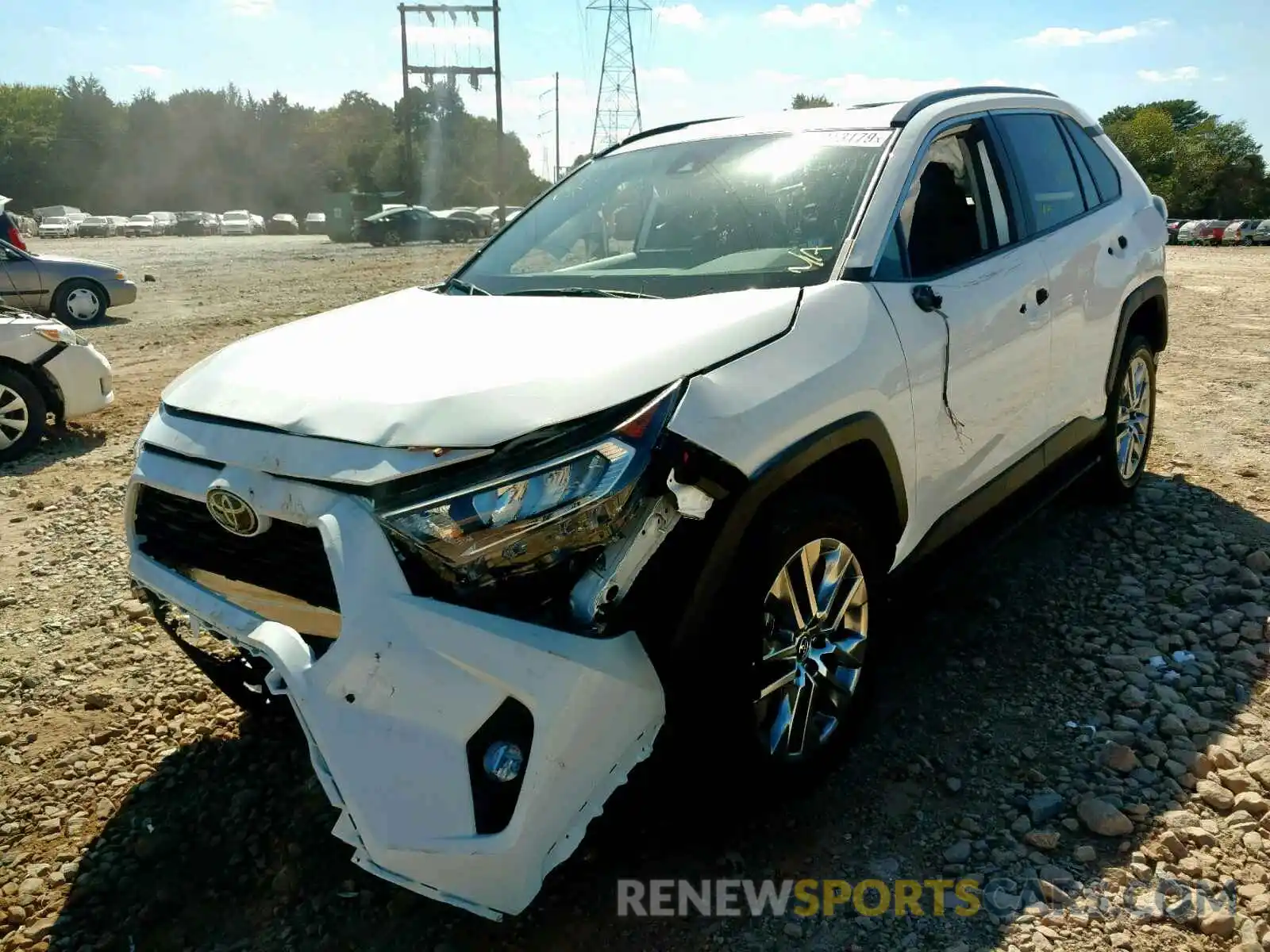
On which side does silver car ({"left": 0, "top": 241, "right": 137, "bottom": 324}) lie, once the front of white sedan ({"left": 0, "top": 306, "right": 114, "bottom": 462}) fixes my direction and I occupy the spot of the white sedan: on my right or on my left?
on my left

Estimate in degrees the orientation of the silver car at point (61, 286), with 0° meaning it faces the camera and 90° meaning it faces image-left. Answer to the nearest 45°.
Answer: approximately 270°

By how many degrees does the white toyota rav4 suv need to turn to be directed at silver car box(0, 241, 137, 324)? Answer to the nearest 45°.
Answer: approximately 90° to its right

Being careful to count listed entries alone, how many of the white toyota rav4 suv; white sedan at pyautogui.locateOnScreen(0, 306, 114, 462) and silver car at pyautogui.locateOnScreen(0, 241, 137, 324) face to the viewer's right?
2

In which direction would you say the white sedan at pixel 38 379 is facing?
to the viewer's right

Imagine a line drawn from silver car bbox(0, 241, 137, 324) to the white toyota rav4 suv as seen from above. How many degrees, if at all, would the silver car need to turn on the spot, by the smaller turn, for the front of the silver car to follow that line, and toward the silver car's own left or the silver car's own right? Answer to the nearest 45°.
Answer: approximately 90° to the silver car's own right

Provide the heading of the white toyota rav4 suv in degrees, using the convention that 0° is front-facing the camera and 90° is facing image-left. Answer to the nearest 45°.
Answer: approximately 45°

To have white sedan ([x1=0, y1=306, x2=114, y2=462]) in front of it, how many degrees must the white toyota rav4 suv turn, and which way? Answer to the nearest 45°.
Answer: approximately 90° to its right
